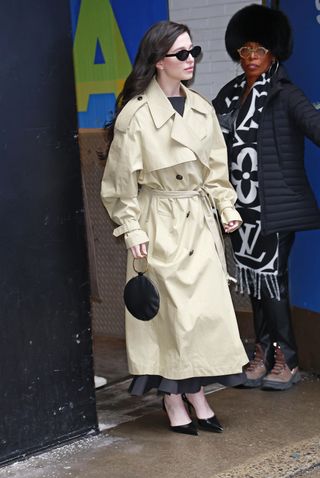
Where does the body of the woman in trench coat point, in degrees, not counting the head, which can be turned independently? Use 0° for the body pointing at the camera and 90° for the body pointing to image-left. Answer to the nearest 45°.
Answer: approximately 315°

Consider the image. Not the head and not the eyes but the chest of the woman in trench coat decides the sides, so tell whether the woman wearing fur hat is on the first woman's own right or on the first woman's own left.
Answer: on the first woman's own left

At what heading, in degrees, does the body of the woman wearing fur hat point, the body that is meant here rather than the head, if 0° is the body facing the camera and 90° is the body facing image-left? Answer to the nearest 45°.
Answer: approximately 45°

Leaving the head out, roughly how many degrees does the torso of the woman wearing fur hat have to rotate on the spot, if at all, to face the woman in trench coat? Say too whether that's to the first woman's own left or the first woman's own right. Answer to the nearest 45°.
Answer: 0° — they already face them
